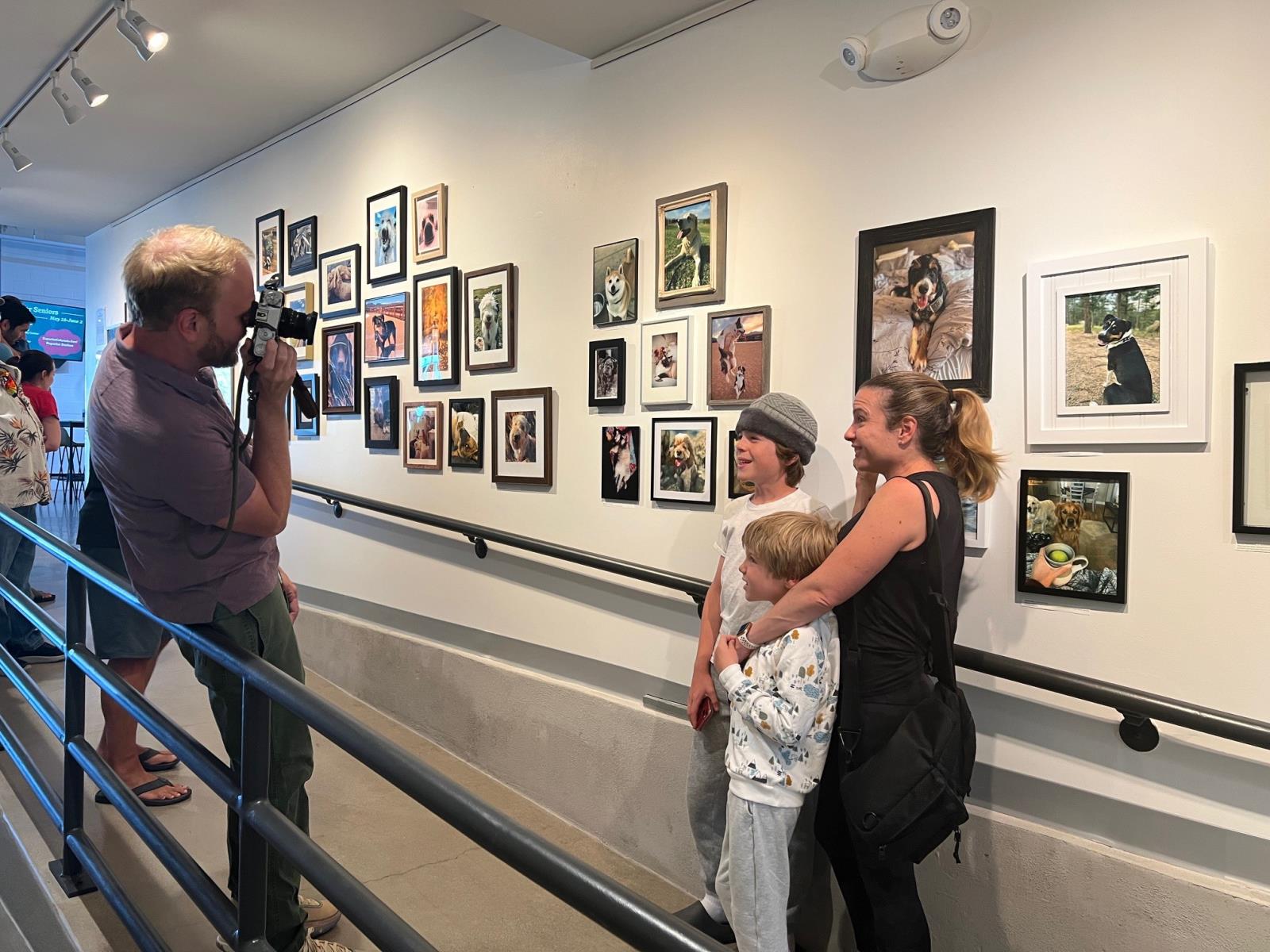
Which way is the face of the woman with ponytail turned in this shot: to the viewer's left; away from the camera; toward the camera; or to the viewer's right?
to the viewer's left

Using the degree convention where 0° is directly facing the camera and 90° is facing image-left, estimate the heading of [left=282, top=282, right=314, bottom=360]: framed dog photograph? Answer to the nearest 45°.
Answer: approximately 45°

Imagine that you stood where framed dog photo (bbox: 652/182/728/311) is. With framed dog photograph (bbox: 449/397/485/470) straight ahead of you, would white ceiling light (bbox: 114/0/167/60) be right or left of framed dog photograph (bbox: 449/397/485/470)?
left

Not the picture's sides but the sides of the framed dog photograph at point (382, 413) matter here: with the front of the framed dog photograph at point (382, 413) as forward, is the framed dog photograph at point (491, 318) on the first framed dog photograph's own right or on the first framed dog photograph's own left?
on the first framed dog photograph's own left

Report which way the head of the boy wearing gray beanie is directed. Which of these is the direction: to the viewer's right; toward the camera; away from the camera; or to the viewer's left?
to the viewer's left

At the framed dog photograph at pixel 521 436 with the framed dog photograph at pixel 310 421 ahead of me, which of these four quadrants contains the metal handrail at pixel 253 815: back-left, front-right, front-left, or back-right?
back-left

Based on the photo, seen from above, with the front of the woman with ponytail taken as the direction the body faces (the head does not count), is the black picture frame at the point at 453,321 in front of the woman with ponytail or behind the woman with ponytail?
in front

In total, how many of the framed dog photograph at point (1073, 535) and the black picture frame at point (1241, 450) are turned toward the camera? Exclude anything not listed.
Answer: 2

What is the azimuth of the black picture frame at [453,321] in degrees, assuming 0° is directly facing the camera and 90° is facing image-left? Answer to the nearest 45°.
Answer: approximately 45°

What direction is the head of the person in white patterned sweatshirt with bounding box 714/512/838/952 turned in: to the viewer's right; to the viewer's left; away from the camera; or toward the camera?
to the viewer's left

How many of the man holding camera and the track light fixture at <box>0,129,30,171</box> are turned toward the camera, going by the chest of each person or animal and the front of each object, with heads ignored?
0
